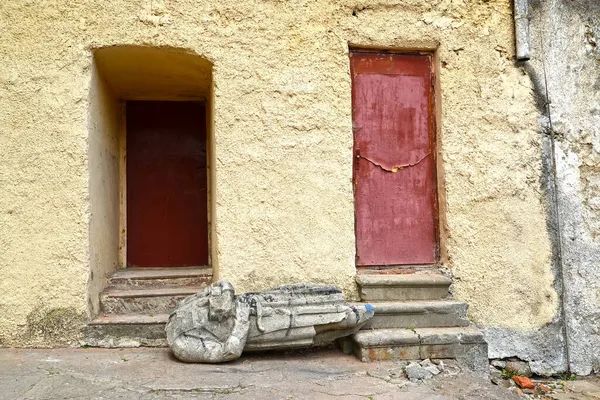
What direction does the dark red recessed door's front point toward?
toward the camera

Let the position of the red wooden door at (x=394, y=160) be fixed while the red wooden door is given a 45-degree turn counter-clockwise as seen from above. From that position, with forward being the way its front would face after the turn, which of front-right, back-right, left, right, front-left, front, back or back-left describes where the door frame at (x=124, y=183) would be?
back-right

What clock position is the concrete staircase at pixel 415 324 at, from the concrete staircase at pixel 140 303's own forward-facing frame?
the concrete staircase at pixel 415 324 is roughly at 10 o'clock from the concrete staircase at pixel 140 303.

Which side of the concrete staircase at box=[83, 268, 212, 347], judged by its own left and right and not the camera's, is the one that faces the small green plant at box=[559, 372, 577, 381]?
left

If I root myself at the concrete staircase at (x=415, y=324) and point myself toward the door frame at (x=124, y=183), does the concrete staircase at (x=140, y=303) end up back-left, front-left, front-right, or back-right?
front-left

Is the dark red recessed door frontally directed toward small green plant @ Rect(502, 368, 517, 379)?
no

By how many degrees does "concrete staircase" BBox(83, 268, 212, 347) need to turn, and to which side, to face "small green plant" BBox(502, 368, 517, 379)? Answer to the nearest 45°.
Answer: approximately 90° to its left

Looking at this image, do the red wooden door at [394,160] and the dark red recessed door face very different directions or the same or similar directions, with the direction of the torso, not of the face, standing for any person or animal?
same or similar directions

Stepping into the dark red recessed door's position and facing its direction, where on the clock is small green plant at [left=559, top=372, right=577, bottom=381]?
The small green plant is roughly at 10 o'clock from the dark red recessed door.

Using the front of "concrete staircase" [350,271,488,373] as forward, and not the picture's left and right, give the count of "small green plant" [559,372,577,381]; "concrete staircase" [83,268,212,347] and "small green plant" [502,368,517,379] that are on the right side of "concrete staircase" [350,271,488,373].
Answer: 1

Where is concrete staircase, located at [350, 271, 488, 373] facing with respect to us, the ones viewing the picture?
facing the viewer
